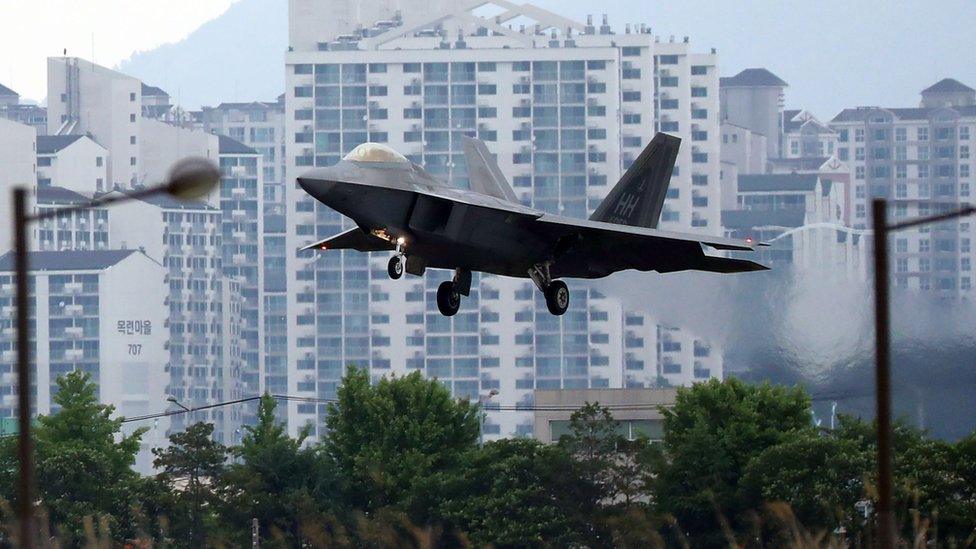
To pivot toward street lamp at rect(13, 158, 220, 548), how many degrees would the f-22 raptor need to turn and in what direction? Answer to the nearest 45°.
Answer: approximately 45° to its left

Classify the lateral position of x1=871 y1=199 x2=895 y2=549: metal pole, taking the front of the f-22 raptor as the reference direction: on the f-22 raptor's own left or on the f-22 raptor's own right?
on the f-22 raptor's own left

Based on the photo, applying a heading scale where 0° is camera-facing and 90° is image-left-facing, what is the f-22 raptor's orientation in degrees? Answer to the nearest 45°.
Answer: approximately 45°
